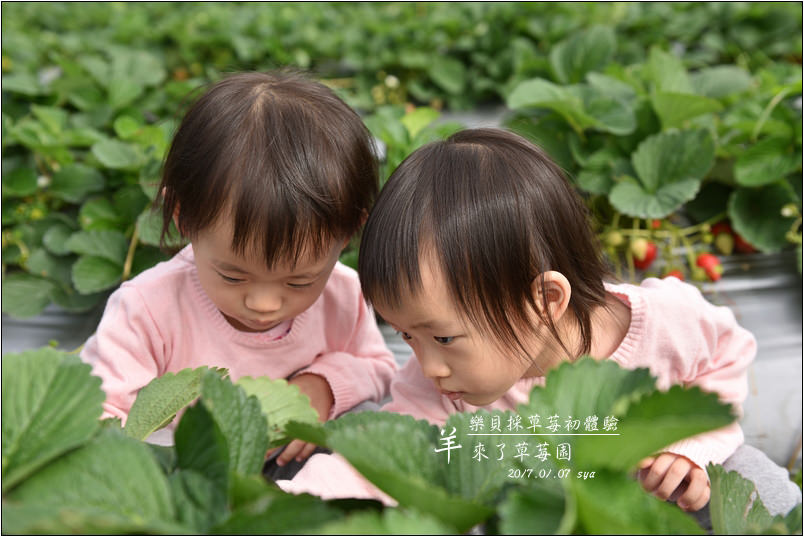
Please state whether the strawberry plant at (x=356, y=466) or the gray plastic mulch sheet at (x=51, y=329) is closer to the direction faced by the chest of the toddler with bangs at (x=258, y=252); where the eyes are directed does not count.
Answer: the strawberry plant

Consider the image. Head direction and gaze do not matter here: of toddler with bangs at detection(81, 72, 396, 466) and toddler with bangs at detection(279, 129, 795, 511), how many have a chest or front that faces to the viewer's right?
0

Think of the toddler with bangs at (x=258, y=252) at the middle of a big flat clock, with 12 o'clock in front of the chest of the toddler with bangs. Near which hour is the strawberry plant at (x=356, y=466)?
The strawberry plant is roughly at 12 o'clock from the toddler with bangs.

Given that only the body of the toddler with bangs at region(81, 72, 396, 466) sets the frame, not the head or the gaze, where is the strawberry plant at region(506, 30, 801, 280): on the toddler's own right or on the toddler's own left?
on the toddler's own left

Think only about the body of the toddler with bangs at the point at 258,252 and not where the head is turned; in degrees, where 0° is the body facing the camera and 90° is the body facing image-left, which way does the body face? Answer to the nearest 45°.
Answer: approximately 0°
